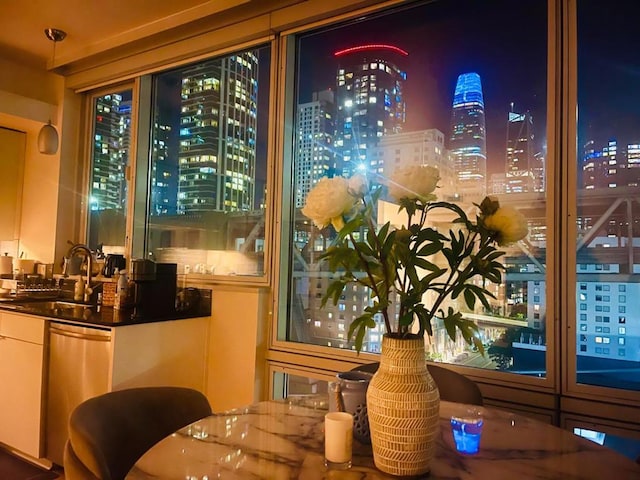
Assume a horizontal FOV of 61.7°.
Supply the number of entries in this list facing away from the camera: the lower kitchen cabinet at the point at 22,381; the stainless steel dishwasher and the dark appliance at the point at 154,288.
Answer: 0

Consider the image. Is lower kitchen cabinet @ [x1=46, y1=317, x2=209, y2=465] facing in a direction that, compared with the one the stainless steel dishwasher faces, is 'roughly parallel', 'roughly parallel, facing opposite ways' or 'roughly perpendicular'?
roughly parallel

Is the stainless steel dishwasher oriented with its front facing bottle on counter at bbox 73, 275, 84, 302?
no

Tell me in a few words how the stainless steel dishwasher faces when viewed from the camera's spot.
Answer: facing the viewer and to the left of the viewer

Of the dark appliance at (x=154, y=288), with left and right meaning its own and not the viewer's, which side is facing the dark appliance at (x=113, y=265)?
right

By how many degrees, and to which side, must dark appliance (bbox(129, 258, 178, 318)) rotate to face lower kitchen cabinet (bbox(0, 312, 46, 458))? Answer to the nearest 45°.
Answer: approximately 45° to its right

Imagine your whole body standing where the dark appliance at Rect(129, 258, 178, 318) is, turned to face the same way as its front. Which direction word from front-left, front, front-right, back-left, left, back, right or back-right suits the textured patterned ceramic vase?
front-left

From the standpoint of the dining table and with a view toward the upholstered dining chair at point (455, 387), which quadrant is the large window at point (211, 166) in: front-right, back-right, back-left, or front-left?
front-left

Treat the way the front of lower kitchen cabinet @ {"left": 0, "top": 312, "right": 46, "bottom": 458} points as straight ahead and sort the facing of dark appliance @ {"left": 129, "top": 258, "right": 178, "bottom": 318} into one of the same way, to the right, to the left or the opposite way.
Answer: the same way

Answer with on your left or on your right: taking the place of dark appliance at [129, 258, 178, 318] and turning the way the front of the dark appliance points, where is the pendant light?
on your right

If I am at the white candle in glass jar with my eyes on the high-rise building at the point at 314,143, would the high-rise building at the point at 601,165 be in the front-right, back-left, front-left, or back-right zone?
front-right

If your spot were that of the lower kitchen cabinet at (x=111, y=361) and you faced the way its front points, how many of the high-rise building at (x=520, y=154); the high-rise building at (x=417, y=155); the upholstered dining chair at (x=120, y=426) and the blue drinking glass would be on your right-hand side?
0

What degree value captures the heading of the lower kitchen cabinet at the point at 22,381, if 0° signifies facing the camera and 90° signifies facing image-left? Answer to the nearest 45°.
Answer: approximately 45°

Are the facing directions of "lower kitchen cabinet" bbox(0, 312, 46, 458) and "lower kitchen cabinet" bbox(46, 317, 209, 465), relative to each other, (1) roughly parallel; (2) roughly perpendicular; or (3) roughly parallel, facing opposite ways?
roughly parallel

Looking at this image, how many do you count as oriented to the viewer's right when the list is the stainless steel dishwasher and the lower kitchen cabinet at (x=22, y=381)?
0
